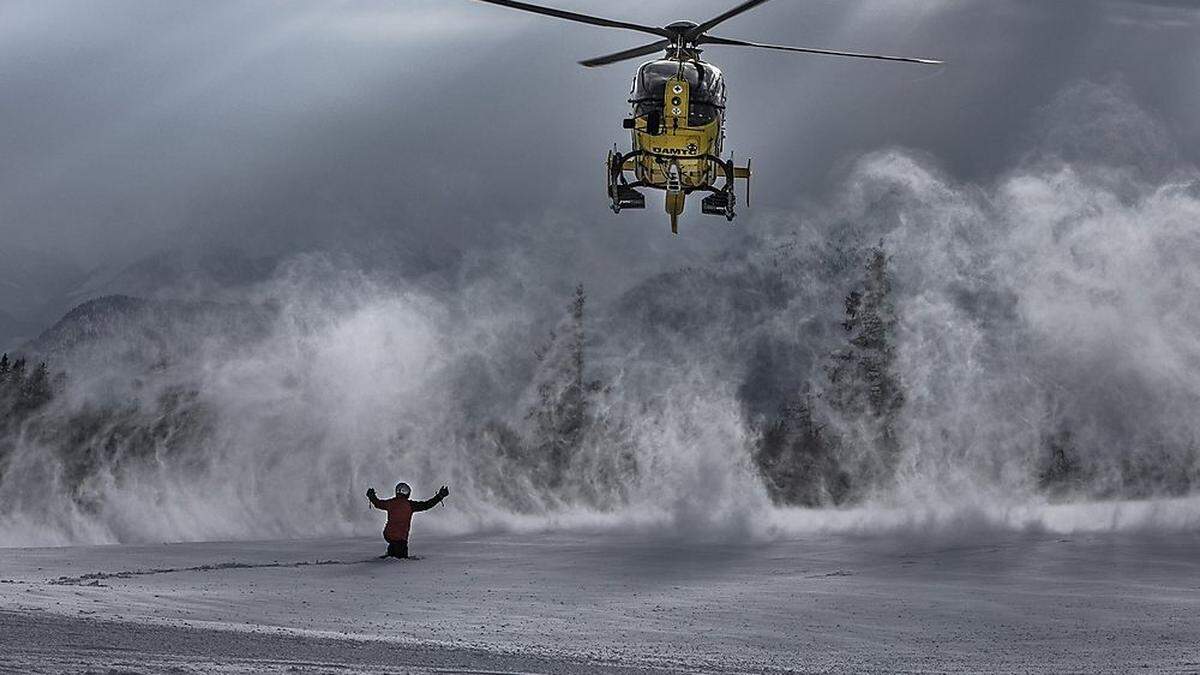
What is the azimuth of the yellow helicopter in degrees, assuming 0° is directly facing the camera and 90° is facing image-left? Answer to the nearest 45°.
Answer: approximately 0°
